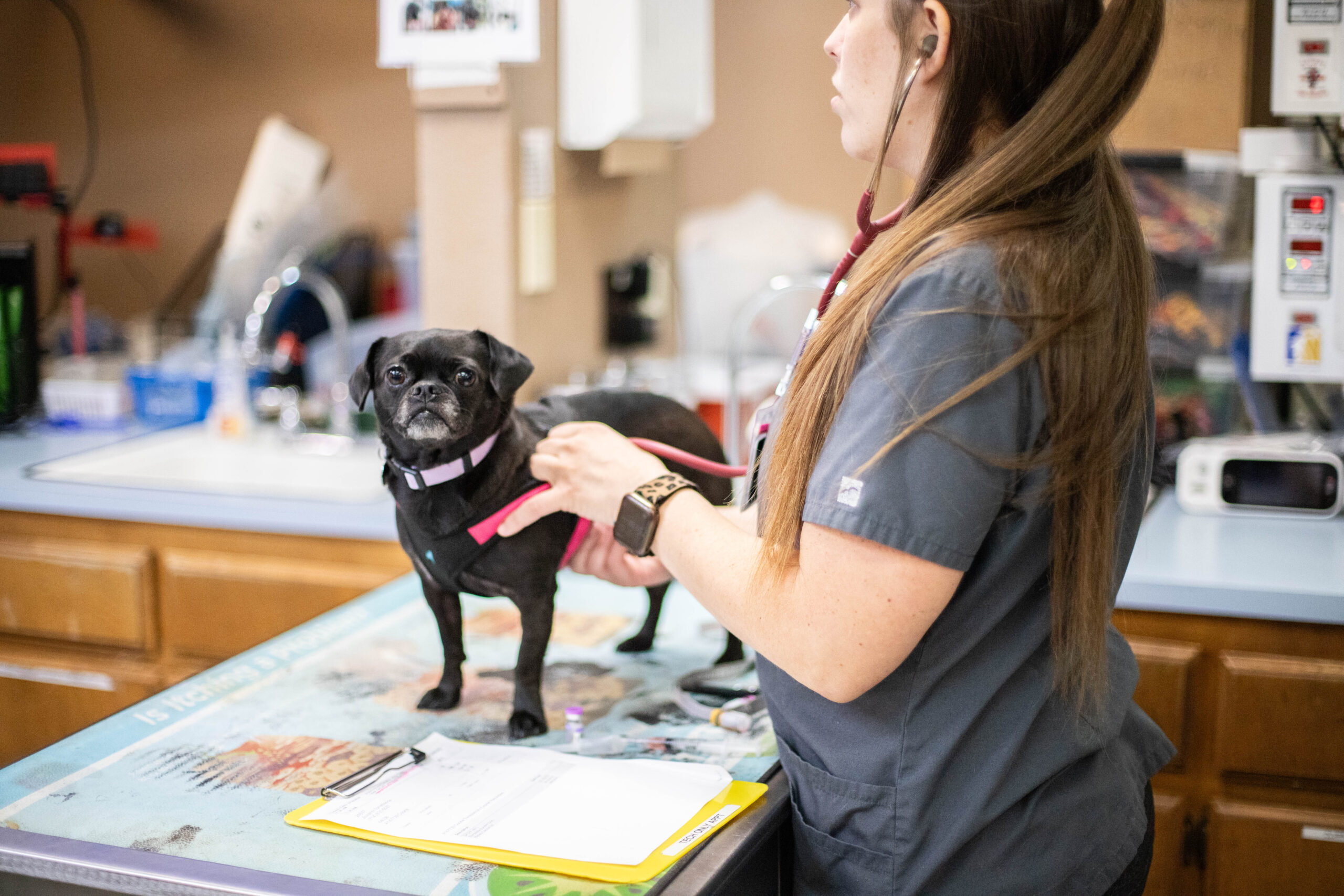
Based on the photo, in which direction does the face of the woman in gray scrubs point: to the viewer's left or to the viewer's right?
to the viewer's left

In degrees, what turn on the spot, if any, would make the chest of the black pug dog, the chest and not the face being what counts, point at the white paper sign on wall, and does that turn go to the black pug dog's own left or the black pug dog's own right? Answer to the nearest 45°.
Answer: approximately 135° to the black pug dog's own right

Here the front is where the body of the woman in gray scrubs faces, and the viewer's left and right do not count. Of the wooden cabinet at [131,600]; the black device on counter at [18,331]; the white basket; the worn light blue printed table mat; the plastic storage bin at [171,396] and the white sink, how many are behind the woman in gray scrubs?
0

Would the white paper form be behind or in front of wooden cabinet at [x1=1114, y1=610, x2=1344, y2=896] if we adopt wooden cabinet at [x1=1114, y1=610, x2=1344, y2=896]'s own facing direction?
in front

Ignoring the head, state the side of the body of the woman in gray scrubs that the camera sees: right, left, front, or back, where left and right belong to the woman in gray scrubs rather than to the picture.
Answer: left

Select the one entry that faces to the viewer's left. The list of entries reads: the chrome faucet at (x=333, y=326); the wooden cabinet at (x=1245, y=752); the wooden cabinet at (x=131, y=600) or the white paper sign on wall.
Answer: the chrome faucet

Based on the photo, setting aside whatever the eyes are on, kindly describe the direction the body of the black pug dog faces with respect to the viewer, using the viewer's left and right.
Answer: facing the viewer and to the left of the viewer

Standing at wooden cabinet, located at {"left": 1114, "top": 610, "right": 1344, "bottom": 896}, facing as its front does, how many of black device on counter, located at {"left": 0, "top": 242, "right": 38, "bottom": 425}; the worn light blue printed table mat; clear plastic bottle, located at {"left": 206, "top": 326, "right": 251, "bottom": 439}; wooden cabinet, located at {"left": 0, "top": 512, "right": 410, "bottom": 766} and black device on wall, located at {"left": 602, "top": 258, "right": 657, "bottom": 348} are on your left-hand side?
0

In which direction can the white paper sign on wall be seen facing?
toward the camera

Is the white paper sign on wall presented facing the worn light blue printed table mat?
yes

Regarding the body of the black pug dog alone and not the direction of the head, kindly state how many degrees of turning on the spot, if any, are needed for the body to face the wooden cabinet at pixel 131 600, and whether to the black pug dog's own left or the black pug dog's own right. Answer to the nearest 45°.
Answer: approximately 90° to the black pug dog's own right

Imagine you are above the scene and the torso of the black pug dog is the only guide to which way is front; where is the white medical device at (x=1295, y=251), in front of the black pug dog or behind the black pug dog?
behind

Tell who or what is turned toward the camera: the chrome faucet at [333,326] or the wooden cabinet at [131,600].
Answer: the wooden cabinet

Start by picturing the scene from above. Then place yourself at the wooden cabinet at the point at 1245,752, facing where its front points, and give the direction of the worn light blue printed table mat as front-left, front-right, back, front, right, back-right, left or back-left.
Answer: front-right

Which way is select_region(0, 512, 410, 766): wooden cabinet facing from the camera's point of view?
toward the camera
